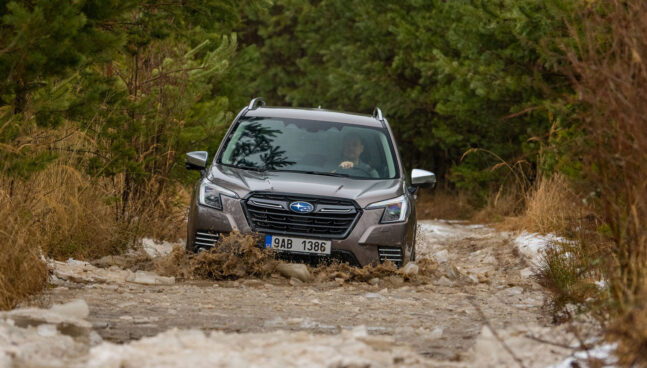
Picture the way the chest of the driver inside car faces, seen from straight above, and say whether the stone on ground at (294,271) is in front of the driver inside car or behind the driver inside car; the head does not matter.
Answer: in front

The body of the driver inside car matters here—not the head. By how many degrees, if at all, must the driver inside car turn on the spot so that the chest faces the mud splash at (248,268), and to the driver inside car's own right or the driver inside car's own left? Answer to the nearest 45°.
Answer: approximately 45° to the driver inside car's own right

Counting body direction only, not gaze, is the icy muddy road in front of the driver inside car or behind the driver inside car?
in front

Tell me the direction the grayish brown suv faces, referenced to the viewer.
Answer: facing the viewer

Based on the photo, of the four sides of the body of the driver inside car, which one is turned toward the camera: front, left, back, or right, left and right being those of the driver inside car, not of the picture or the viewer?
front
